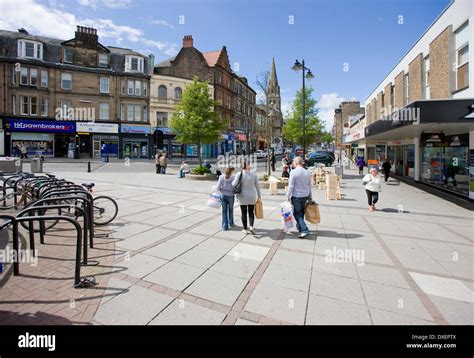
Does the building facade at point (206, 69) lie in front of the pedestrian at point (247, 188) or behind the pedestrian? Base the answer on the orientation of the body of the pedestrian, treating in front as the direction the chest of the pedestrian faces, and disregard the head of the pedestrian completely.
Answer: in front

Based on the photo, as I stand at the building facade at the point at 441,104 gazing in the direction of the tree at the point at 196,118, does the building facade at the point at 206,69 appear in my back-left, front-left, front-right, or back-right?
front-right

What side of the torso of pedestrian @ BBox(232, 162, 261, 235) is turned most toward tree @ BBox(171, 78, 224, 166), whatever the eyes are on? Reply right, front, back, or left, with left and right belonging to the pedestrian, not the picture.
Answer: front

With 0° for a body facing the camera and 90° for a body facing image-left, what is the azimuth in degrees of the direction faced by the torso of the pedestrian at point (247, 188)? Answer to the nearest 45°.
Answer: approximately 180°
